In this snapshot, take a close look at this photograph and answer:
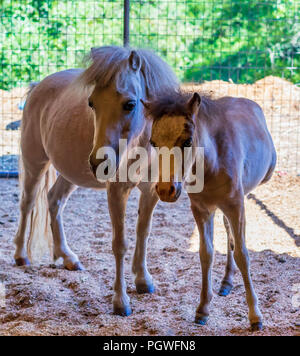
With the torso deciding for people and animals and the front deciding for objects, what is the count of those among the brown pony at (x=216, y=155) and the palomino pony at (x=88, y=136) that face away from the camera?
0

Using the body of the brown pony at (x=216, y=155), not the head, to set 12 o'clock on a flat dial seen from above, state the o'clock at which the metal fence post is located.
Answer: The metal fence post is roughly at 4 o'clock from the brown pony.

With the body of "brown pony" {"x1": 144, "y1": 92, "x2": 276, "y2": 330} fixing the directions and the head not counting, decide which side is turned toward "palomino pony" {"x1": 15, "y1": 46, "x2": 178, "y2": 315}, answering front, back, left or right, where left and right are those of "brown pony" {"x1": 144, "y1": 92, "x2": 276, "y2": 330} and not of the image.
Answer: right

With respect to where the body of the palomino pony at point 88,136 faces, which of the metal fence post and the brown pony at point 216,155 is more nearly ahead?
the brown pony

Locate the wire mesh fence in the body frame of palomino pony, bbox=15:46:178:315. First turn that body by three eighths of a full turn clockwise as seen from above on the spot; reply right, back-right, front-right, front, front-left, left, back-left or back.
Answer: right

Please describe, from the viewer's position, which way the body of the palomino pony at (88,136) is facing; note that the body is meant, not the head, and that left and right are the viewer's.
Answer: facing the viewer and to the right of the viewer

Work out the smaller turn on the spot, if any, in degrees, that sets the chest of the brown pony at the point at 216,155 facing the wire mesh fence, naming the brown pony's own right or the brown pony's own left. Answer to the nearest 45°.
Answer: approximately 135° to the brown pony's own right

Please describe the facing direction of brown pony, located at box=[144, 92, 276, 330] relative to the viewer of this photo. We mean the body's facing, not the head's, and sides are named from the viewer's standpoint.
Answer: facing the viewer and to the left of the viewer

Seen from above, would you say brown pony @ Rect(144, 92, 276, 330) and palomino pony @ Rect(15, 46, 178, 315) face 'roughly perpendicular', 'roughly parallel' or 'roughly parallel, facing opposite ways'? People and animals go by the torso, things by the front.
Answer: roughly perpendicular

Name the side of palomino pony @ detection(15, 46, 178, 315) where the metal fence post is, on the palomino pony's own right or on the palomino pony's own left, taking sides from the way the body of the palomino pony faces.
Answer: on the palomino pony's own left
